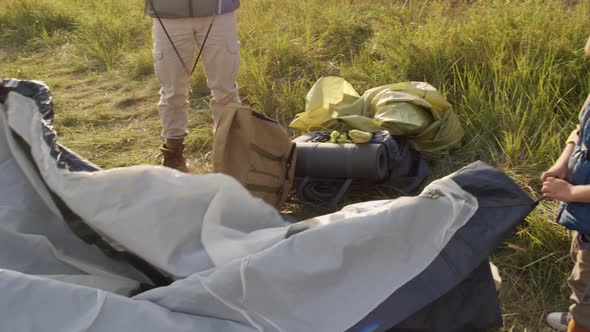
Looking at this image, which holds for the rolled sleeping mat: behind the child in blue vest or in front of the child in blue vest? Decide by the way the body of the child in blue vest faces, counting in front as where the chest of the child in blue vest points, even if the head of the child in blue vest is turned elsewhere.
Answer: in front

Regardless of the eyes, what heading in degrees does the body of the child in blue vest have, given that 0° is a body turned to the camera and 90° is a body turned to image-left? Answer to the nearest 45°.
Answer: approximately 90°
